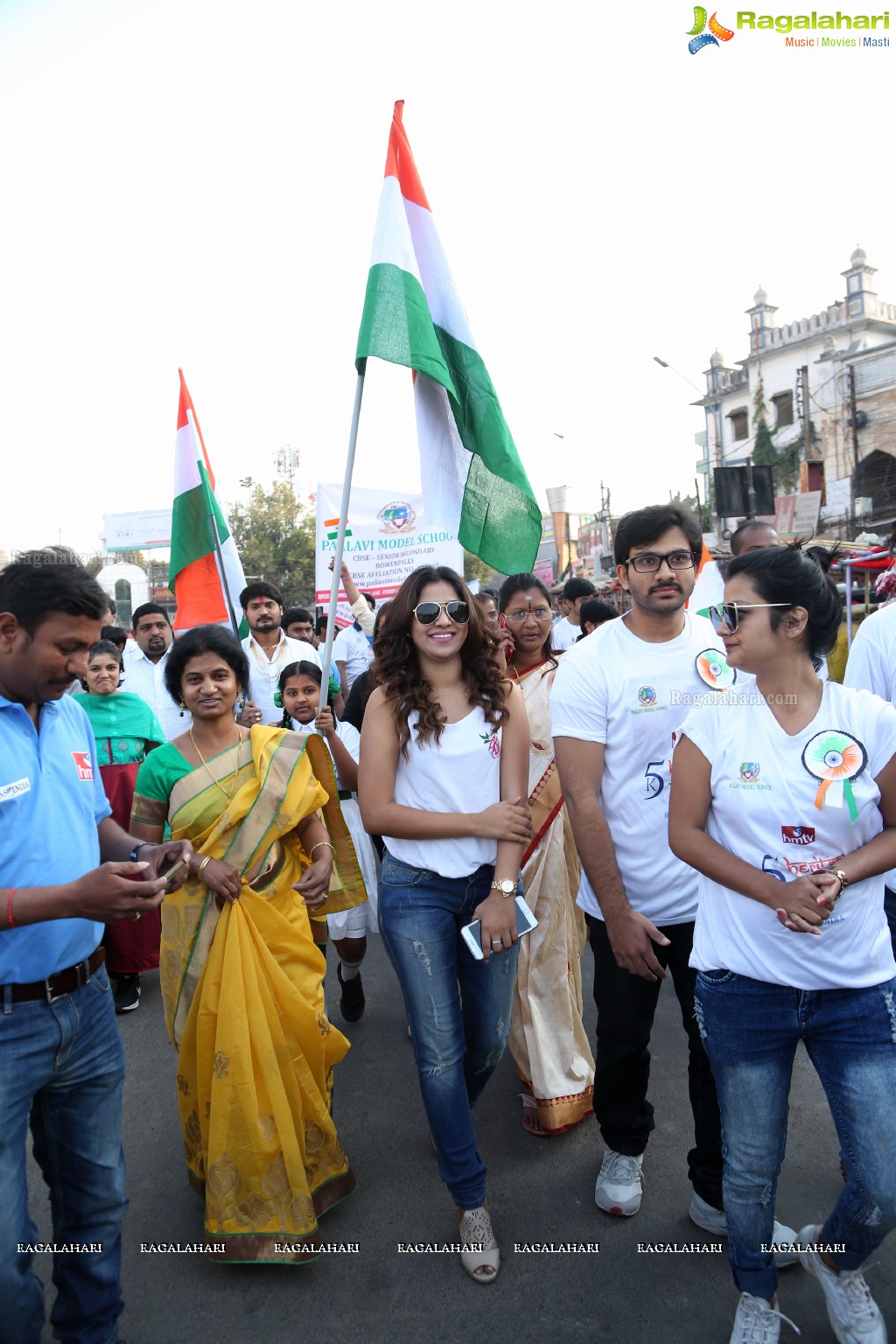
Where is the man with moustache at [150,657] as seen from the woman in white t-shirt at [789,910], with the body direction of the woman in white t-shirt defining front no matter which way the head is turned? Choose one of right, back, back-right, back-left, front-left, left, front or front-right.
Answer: back-right

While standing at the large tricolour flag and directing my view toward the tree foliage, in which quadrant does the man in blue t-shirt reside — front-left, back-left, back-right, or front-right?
back-left

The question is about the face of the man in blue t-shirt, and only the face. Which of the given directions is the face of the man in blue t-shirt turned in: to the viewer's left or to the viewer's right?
to the viewer's right

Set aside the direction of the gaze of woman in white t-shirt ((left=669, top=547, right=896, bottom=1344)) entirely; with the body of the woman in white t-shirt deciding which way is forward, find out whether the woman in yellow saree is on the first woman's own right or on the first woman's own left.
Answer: on the first woman's own right

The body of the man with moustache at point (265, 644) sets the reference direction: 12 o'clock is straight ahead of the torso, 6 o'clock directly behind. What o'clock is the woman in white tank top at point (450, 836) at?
The woman in white tank top is roughly at 12 o'clock from the man with moustache.

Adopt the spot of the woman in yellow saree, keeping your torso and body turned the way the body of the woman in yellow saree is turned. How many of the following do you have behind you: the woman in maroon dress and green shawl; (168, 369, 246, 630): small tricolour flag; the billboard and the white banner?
4
